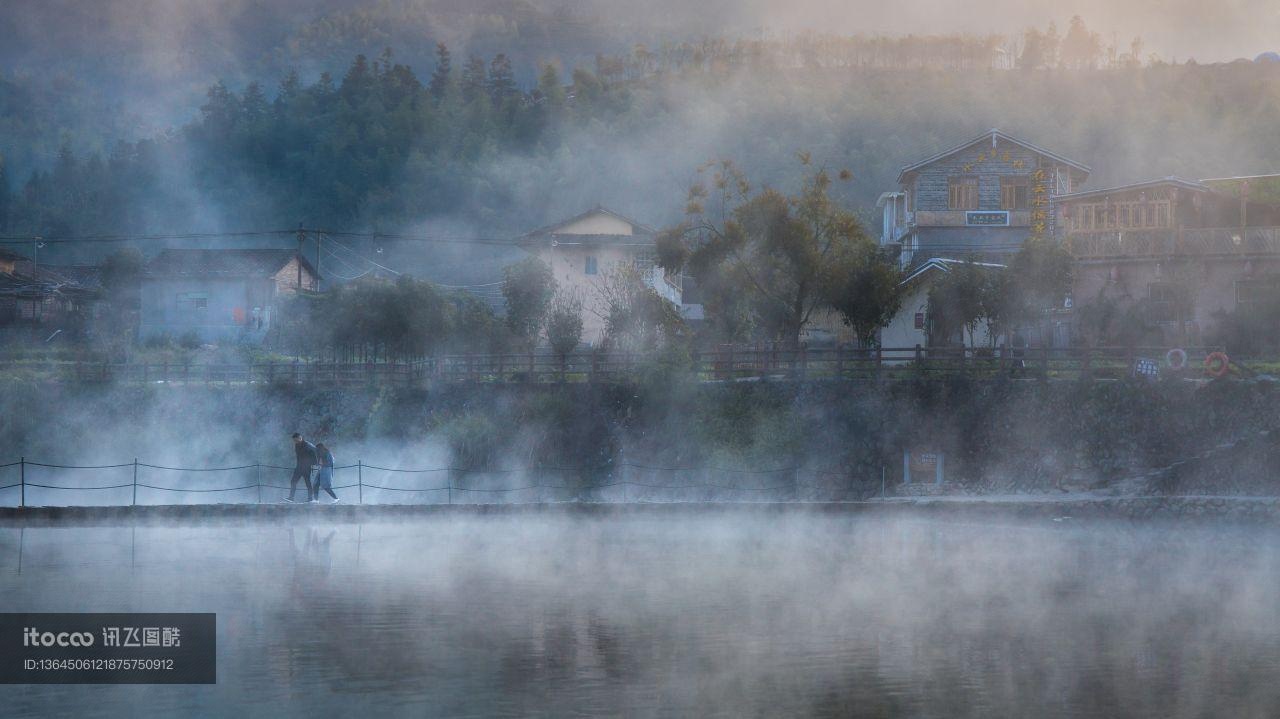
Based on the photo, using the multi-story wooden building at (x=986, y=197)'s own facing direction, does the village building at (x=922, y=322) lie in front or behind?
in front

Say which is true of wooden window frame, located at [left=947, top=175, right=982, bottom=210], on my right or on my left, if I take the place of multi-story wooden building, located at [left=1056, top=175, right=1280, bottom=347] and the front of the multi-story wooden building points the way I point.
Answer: on my right

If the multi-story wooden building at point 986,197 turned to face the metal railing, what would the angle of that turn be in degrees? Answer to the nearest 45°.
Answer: approximately 45° to its right

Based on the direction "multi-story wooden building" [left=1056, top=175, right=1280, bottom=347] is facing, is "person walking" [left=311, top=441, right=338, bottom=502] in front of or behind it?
in front

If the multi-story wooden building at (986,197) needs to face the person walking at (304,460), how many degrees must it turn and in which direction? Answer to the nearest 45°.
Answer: approximately 45° to its right

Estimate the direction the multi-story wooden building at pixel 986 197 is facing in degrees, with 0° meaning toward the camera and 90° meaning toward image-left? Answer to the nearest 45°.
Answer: approximately 0°

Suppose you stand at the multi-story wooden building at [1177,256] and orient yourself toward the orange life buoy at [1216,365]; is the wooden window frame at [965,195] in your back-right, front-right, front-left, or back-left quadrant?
back-right

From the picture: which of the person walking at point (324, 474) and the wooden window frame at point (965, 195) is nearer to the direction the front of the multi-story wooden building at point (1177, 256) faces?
the person walking

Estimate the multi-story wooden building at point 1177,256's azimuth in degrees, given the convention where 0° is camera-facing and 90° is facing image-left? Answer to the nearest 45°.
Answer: approximately 0°

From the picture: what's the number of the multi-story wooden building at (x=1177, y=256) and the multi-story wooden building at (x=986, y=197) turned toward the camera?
2
